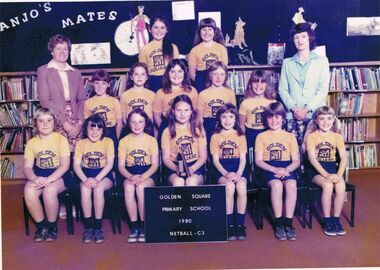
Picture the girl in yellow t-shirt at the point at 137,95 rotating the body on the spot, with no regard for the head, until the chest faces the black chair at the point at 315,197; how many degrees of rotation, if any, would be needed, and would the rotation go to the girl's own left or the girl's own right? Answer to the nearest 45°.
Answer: approximately 90° to the girl's own left

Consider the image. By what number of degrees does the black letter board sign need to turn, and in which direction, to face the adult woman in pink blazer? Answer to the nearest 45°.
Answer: approximately 90° to its right

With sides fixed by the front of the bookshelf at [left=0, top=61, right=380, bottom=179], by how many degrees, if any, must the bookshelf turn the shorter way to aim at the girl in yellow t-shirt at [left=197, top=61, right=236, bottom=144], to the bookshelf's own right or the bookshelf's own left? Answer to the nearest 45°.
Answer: approximately 45° to the bookshelf's own right

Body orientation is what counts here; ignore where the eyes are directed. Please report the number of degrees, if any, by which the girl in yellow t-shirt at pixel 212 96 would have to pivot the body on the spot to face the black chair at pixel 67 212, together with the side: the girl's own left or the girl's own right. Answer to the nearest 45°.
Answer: approximately 90° to the girl's own right

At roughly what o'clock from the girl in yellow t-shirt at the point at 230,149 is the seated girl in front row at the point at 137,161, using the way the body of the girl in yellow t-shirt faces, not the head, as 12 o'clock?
The seated girl in front row is roughly at 3 o'clock from the girl in yellow t-shirt.

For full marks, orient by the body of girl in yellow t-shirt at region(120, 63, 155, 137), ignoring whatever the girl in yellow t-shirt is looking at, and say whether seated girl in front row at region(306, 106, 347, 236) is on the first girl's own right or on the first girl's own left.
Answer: on the first girl's own left

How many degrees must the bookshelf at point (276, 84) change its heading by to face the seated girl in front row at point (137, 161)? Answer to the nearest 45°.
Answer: approximately 90° to its right

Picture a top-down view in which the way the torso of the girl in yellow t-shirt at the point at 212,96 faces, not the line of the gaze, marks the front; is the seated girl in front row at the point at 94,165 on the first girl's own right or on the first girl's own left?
on the first girl's own right
